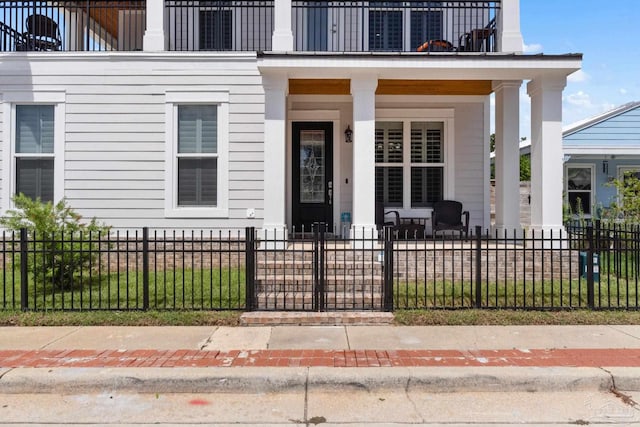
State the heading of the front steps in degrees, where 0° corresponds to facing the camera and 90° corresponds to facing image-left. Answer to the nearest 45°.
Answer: approximately 0°

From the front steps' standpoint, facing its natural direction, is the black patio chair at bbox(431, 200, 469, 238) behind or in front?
behind

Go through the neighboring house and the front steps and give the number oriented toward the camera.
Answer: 2

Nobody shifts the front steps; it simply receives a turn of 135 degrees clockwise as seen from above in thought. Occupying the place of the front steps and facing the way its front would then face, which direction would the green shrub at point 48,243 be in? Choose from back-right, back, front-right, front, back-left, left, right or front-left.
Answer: front-left

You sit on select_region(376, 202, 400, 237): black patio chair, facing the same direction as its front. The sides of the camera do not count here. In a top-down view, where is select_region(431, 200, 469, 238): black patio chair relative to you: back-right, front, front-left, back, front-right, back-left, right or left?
front-left

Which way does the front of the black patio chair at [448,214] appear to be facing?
toward the camera

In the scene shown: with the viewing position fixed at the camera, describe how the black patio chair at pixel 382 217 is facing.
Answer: facing the viewer and to the right of the viewer

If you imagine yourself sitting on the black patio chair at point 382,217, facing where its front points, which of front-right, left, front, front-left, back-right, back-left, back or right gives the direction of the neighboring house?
left

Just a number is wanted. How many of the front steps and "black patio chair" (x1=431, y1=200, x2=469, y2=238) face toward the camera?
2

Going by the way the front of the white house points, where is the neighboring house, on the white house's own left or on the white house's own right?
on the white house's own left

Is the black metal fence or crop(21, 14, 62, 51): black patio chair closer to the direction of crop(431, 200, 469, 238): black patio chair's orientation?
the black metal fence

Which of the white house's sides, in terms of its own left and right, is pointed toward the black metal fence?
front

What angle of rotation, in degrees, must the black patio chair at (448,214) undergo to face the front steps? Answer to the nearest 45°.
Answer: approximately 45° to its right

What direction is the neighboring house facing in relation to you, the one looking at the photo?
facing the viewer

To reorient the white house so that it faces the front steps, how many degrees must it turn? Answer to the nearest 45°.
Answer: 0° — it already faces it
